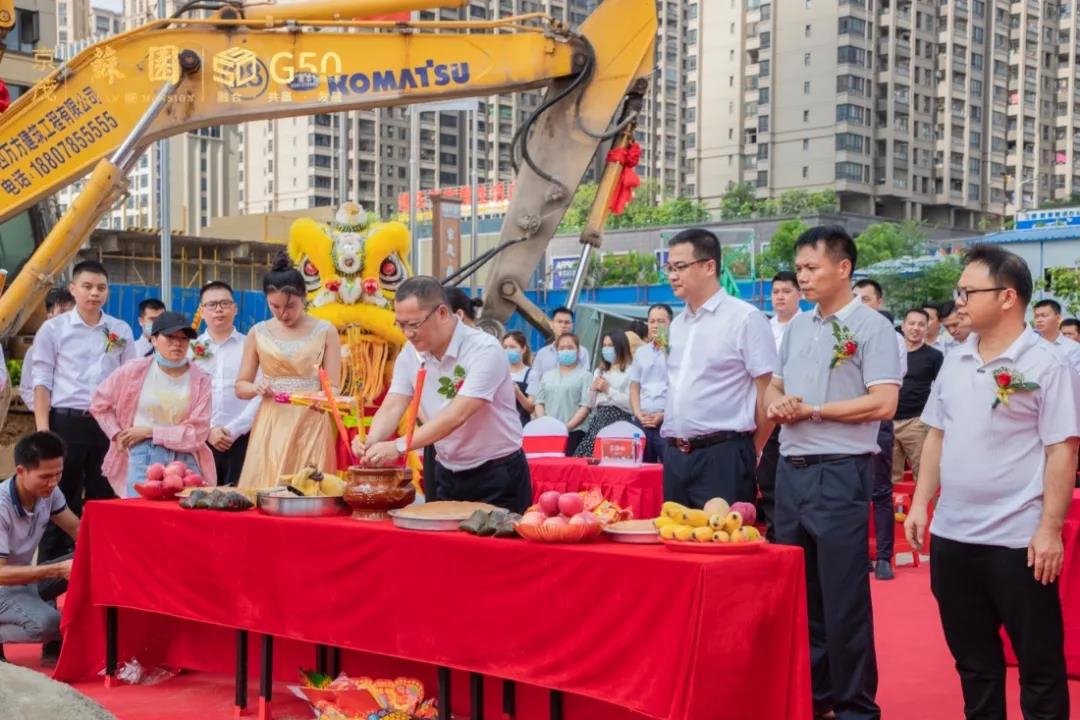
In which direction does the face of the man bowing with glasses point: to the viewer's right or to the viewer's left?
to the viewer's left

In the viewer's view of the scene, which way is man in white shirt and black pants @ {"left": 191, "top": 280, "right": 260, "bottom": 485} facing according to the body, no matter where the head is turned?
toward the camera

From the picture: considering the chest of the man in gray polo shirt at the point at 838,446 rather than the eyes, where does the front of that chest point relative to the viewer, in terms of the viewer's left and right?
facing the viewer and to the left of the viewer

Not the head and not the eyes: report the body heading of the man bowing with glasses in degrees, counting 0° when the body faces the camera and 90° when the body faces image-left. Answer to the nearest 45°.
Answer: approximately 45°

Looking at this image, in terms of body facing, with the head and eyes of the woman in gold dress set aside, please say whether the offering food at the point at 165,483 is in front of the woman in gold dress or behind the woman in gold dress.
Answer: in front

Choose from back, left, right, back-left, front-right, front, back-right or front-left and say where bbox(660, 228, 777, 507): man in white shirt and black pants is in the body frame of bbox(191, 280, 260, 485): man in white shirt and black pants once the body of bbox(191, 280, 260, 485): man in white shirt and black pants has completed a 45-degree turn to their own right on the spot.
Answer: left

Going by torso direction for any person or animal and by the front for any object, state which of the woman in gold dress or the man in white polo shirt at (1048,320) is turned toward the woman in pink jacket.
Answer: the man in white polo shirt

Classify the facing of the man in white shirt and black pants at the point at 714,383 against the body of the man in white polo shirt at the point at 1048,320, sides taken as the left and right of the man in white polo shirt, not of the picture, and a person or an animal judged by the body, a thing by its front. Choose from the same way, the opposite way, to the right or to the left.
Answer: the same way

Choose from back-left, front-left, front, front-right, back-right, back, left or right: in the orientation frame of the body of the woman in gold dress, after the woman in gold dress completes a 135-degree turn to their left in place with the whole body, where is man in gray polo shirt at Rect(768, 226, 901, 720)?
right

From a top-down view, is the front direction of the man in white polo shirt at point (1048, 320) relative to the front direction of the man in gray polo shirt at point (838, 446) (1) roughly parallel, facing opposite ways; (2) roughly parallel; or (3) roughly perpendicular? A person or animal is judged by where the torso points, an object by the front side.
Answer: roughly parallel

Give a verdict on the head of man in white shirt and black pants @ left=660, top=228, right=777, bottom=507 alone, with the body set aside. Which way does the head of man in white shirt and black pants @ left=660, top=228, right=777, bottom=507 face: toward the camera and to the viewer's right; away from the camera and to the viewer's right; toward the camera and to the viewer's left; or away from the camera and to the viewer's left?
toward the camera and to the viewer's left

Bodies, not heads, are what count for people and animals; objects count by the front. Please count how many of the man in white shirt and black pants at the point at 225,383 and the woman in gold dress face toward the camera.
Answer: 2

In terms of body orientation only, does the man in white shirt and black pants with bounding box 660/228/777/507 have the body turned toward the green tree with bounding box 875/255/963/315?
no

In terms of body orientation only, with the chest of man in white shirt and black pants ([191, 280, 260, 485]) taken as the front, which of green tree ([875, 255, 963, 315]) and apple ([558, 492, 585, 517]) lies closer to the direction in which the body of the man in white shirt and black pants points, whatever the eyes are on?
the apple

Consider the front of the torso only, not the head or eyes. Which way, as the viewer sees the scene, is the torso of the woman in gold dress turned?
toward the camera
